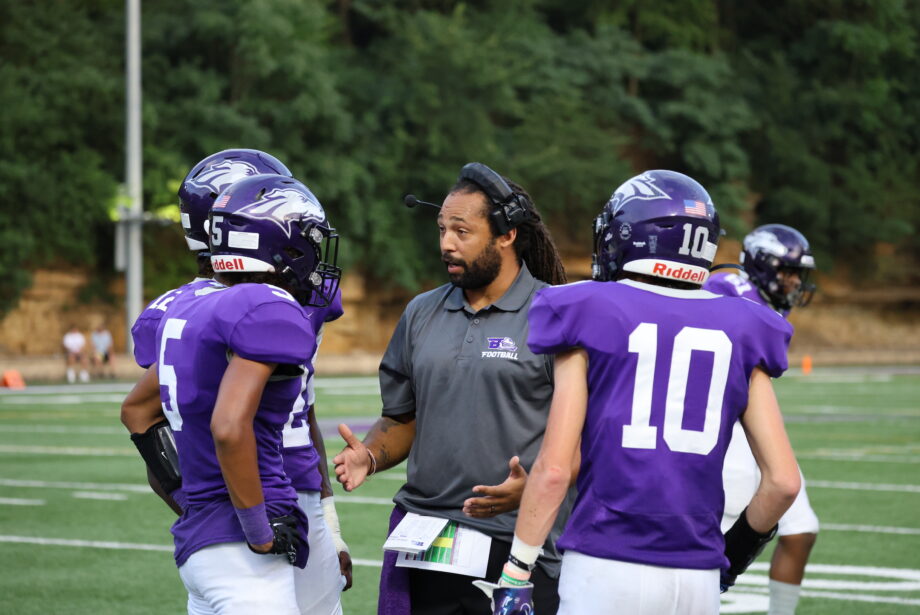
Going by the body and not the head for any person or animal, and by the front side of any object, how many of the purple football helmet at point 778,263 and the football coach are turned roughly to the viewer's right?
1

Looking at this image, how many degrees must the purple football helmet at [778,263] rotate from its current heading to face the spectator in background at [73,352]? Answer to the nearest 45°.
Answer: approximately 135° to its left

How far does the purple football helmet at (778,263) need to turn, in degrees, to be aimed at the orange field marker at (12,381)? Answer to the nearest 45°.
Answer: approximately 135° to its left

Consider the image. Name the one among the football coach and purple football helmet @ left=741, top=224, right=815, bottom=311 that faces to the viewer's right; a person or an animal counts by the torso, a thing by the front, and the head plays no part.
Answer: the purple football helmet

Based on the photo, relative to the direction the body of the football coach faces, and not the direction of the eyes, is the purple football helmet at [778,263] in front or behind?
behind

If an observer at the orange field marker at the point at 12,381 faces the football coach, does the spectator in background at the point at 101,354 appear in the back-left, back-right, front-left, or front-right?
back-left

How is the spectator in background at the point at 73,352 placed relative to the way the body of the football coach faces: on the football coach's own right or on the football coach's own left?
on the football coach's own right

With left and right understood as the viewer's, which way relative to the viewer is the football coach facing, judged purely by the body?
facing the viewer and to the left of the viewer

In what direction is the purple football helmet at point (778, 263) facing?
to the viewer's right

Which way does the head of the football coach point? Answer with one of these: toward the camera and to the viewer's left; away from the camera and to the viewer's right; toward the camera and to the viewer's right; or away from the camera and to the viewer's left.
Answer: toward the camera and to the viewer's left
